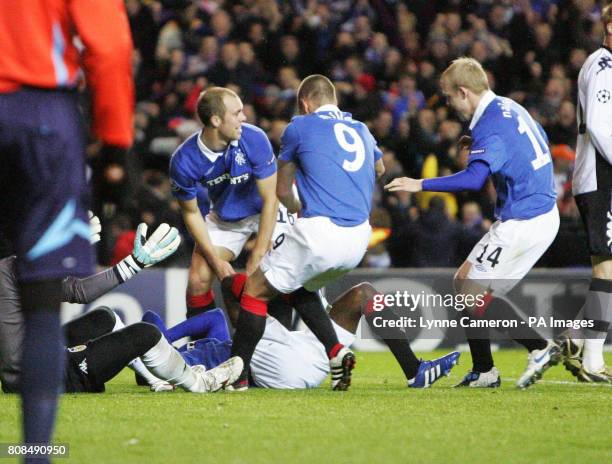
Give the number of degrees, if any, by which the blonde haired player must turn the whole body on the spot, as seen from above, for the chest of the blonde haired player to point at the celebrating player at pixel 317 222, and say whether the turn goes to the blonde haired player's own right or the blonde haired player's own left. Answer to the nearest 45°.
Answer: approximately 45° to the blonde haired player's own left

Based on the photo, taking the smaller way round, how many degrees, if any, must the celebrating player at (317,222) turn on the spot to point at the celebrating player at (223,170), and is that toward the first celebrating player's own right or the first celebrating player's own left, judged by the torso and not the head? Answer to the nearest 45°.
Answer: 0° — they already face them

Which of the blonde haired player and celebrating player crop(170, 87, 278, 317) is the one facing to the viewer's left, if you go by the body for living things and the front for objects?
the blonde haired player

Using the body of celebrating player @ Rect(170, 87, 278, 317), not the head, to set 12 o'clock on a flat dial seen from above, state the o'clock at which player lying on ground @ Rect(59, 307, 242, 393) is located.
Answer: The player lying on ground is roughly at 2 o'clock from the celebrating player.

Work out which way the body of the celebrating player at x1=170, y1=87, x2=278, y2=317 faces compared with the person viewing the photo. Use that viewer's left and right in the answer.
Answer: facing the viewer and to the right of the viewer

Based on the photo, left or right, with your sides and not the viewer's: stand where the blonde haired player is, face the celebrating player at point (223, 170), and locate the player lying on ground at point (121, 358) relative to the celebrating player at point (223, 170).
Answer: left

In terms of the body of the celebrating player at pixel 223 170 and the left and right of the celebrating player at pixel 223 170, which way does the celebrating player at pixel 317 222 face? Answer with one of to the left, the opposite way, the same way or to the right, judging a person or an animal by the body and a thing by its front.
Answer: the opposite way

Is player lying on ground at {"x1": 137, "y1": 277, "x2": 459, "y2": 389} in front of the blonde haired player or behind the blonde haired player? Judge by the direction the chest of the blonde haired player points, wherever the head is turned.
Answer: in front

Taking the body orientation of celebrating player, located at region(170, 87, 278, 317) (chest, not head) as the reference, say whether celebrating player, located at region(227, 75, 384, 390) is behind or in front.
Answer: in front

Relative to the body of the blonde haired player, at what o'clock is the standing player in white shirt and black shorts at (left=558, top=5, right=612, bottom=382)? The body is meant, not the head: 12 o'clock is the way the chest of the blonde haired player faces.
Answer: The standing player in white shirt and black shorts is roughly at 5 o'clock from the blonde haired player.

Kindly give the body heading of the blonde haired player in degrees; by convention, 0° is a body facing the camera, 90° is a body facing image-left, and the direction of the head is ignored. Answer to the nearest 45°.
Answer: approximately 90°

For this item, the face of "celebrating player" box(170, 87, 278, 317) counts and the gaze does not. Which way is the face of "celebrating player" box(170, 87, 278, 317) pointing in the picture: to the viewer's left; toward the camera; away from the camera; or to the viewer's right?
to the viewer's right

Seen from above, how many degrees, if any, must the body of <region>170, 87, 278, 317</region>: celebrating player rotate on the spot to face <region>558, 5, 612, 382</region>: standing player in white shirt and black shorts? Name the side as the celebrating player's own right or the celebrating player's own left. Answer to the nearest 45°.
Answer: approximately 45° to the celebrating player's own left

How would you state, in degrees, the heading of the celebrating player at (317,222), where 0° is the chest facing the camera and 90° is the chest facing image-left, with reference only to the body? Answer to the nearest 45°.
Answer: approximately 135°
